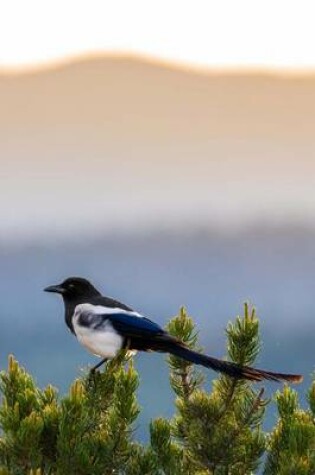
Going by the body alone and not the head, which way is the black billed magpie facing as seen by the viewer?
to the viewer's left
